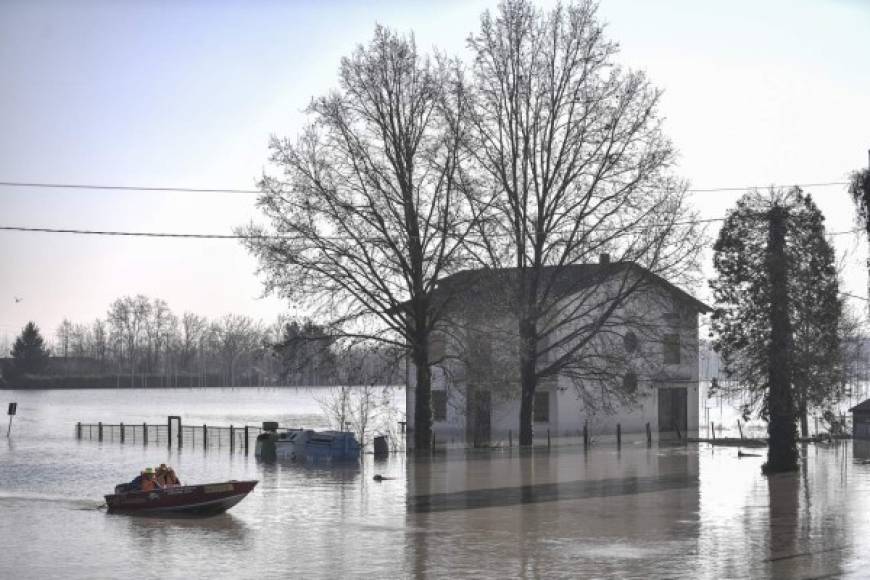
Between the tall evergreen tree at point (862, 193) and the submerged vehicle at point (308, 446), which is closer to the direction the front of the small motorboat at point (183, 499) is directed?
the tall evergreen tree

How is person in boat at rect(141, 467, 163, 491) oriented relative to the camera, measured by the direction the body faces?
to the viewer's right

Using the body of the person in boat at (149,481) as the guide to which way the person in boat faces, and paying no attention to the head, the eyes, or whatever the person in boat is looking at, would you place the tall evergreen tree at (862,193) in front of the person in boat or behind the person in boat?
in front

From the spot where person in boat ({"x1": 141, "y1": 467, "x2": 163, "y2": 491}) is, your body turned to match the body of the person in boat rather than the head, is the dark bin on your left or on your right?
on your left

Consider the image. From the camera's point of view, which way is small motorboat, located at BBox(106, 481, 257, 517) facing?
to the viewer's right

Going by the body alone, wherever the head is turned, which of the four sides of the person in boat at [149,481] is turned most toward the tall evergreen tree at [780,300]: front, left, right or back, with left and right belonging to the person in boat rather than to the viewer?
front

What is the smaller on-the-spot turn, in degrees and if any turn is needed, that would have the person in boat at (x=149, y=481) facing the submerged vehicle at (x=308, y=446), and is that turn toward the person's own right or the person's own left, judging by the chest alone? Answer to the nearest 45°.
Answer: approximately 90° to the person's own left
